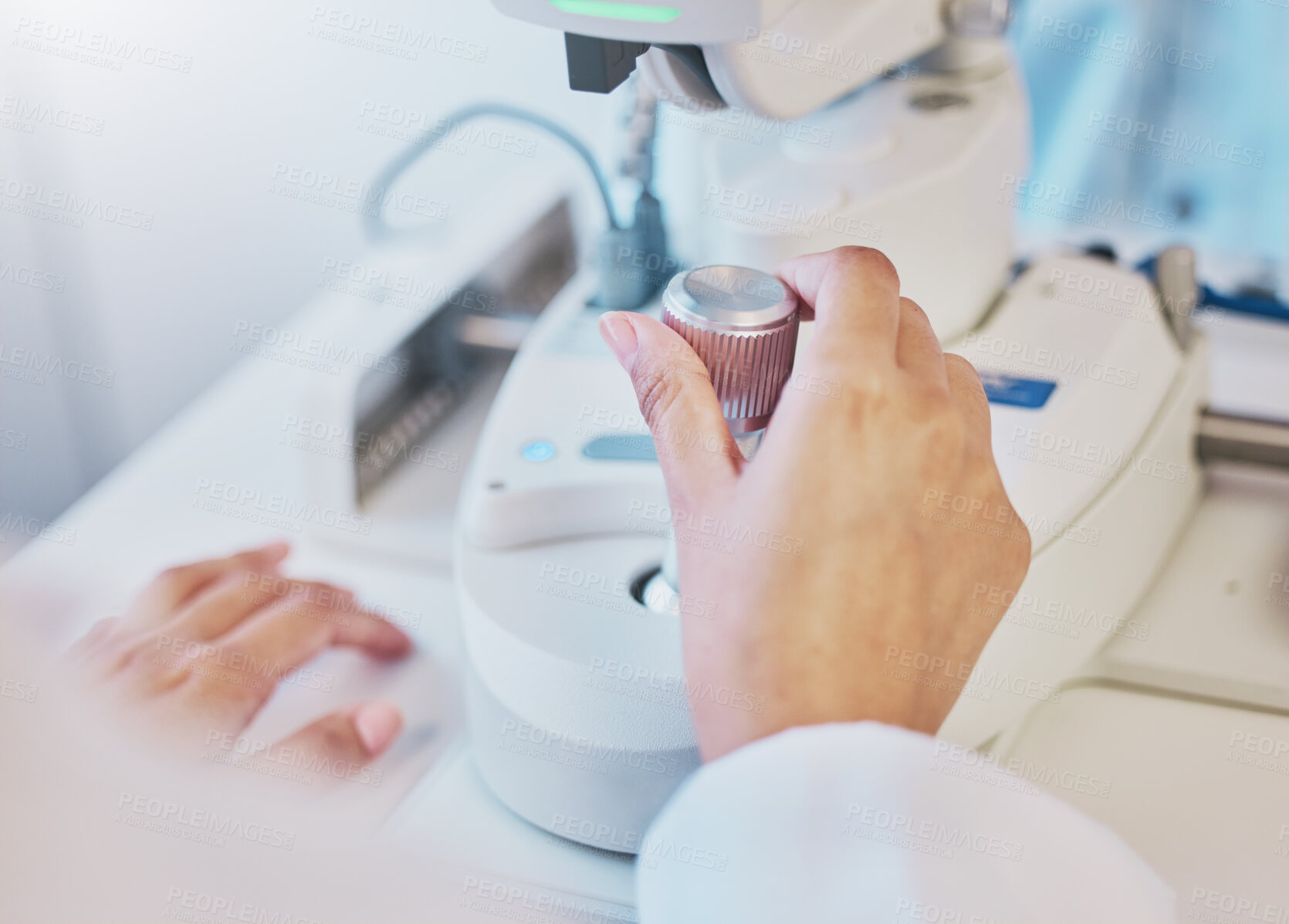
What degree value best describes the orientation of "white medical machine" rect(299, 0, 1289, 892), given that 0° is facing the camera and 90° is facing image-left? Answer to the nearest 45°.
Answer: approximately 45°
